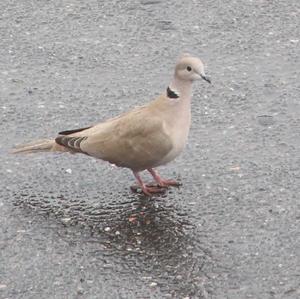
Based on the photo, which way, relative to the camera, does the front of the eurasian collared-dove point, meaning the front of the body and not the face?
to the viewer's right
